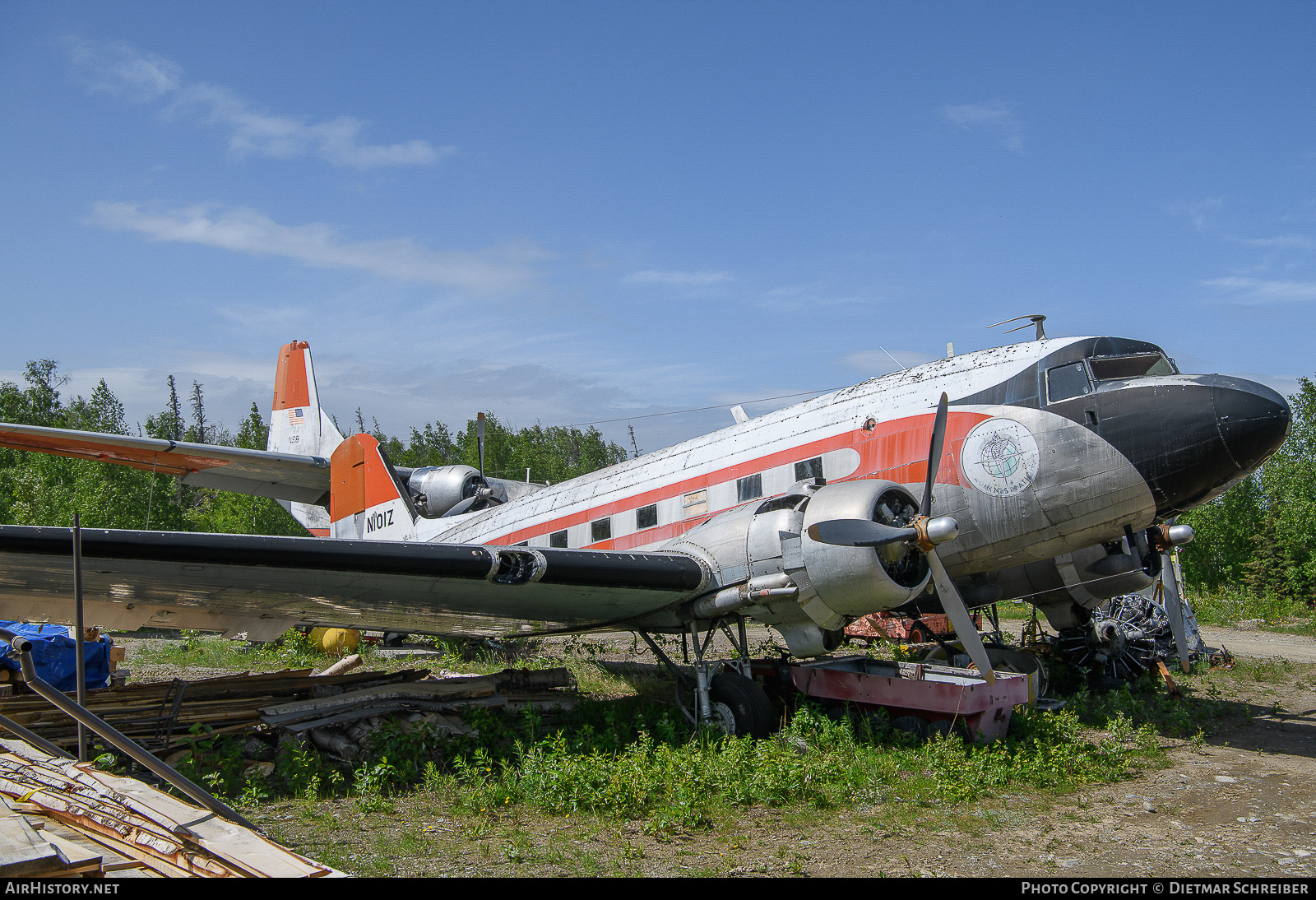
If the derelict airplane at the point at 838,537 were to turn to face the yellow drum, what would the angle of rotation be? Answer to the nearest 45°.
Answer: approximately 180°

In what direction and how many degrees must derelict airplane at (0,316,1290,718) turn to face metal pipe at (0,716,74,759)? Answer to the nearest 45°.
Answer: approximately 90° to its right

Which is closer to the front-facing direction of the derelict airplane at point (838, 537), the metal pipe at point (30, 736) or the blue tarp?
the metal pipe

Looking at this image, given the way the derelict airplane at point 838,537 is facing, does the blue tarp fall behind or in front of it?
behind

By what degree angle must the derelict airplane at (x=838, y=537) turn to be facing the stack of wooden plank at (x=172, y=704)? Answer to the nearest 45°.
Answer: approximately 135° to its right

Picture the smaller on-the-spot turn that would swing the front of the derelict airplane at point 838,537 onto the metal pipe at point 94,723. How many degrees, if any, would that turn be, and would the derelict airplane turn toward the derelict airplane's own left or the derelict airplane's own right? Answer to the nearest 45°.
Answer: approximately 90° to the derelict airplane's own right

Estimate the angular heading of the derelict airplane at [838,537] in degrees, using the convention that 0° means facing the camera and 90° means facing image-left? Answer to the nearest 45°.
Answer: approximately 315°

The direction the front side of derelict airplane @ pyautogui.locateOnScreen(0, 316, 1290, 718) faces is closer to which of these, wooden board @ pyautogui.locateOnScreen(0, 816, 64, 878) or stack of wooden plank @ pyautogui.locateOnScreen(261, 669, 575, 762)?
the wooden board

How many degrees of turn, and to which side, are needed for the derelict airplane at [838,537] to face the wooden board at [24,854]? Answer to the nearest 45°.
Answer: approximately 90° to its right
